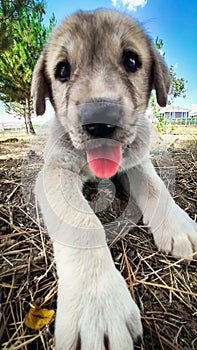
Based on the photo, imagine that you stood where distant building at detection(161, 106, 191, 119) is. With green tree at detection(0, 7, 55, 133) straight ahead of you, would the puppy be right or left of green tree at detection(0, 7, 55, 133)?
left

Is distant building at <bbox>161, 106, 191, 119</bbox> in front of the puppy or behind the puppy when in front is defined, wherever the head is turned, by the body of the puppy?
behind

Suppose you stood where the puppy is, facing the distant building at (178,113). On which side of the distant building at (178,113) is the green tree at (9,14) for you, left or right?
left

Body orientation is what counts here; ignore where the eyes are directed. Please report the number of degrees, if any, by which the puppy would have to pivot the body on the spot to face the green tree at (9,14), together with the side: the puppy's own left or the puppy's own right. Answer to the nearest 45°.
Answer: approximately 135° to the puppy's own right

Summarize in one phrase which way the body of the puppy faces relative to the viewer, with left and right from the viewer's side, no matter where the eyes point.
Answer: facing the viewer

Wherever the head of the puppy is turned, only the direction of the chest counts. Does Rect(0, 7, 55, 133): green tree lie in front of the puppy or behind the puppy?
behind
